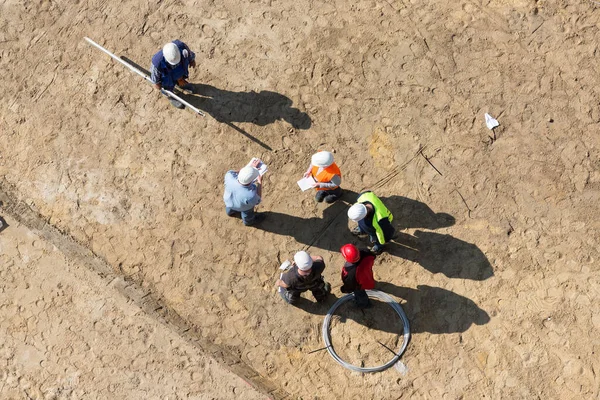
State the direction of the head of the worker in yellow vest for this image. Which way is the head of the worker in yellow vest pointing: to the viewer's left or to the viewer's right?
to the viewer's left

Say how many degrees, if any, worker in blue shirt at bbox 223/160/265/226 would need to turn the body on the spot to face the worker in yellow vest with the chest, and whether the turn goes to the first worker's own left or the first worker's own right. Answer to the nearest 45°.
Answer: approximately 45° to the first worker's own right

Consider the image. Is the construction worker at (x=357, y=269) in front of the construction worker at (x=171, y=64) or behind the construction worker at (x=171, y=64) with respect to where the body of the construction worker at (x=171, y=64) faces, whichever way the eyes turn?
in front

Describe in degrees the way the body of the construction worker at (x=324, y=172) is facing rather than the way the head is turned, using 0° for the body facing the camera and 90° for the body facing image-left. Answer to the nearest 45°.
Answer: approximately 45°

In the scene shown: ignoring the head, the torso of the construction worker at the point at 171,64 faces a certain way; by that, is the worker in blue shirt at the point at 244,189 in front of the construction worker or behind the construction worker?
in front

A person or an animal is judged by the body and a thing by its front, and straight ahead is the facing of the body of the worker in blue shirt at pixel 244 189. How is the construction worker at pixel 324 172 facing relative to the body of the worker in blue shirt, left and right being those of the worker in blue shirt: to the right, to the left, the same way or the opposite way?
the opposite way

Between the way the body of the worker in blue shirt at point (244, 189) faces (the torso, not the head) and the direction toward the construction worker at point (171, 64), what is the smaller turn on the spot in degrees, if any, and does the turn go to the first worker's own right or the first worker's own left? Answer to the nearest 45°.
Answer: approximately 90° to the first worker's own left

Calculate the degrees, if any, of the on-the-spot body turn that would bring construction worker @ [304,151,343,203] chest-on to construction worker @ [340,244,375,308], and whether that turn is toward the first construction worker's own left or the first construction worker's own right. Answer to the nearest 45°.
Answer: approximately 90° to the first construction worker's own left

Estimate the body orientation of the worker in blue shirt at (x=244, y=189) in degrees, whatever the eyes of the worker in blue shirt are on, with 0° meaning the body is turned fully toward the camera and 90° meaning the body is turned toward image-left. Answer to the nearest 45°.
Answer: approximately 225°

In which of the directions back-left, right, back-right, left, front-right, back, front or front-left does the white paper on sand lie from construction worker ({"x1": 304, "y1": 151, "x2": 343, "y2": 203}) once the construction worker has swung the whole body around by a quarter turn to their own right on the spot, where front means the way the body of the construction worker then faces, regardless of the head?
right

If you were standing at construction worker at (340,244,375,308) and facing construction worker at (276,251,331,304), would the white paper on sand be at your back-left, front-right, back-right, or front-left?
back-right

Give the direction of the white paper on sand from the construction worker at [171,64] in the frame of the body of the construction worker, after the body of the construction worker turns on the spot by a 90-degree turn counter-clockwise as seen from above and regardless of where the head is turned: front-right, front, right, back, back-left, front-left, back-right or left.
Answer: front

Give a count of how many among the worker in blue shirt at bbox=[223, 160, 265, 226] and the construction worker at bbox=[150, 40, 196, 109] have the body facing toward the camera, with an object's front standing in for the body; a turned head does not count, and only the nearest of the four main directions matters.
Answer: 1
